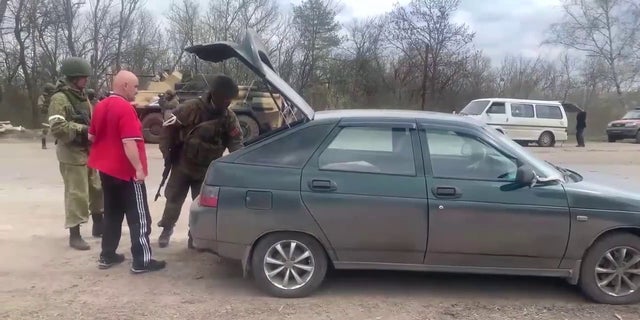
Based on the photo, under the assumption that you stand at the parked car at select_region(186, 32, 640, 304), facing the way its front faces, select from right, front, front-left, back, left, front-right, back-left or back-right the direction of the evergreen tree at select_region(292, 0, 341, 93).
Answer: left

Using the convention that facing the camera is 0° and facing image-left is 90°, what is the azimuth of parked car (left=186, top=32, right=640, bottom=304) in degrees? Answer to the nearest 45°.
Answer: approximately 270°

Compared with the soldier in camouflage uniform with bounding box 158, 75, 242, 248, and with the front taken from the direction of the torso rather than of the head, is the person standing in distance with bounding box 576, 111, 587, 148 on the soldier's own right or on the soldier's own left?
on the soldier's own left

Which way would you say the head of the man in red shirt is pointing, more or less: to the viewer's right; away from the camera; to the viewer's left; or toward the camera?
to the viewer's right

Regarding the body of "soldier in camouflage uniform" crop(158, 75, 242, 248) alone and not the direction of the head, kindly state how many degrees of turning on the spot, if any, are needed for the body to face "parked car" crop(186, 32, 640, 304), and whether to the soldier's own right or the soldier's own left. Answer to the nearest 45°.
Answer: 0° — they already face it

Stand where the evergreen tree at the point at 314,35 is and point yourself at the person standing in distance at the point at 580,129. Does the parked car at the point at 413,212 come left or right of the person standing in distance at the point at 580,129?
right

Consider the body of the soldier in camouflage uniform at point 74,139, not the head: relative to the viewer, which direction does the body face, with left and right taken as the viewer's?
facing to the right of the viewer

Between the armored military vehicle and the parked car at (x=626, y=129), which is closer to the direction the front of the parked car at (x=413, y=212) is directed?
the parked car

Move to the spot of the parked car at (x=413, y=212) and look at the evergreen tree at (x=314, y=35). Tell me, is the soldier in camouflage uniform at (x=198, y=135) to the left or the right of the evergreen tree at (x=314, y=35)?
left

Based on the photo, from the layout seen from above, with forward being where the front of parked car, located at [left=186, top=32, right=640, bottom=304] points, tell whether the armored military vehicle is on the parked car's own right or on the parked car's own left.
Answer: on the parked car's own left

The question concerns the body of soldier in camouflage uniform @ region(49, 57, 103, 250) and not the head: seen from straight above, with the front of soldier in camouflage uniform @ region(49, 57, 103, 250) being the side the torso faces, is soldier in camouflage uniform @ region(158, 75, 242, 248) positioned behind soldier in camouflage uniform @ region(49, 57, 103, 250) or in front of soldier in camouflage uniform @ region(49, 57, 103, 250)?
in front
